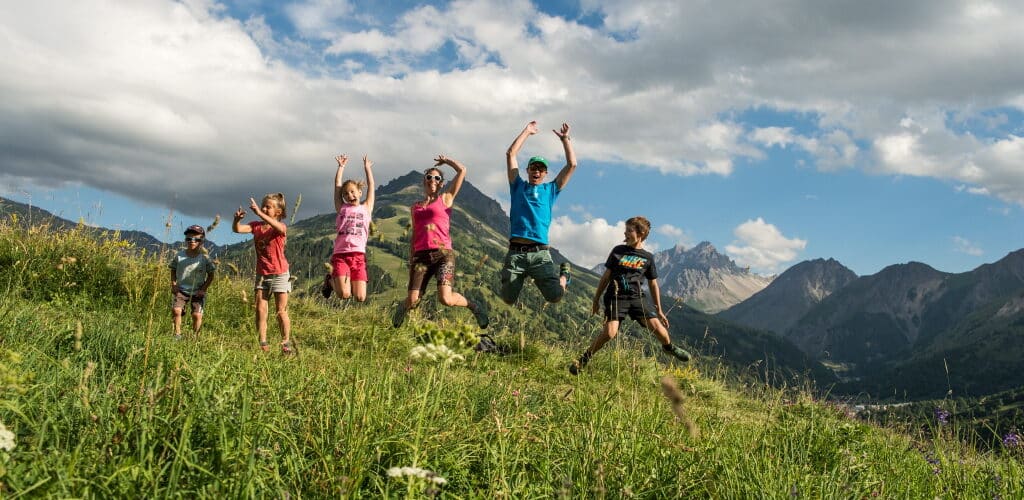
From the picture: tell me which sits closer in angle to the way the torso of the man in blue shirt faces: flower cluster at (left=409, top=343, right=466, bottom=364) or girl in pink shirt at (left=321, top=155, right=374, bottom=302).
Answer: the flower cluster

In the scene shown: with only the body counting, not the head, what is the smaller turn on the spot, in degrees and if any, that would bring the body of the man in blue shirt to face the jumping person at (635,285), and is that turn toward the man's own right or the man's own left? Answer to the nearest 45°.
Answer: approximately 90° to the man's own left

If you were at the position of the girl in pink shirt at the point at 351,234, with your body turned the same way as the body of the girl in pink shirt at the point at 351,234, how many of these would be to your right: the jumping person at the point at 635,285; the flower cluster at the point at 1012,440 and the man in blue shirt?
0

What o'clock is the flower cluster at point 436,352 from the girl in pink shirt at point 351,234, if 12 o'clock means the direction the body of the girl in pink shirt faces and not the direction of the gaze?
The flower cluster is roughly at 12 o'clock from the girl in pink shirt.

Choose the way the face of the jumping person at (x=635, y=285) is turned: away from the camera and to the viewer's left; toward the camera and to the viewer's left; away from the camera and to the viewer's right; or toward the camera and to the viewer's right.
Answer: toward the camera and to the viewer's left

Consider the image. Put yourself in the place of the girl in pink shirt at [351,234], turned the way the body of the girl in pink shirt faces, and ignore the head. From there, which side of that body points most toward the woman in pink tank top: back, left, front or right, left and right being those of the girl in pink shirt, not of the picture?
left

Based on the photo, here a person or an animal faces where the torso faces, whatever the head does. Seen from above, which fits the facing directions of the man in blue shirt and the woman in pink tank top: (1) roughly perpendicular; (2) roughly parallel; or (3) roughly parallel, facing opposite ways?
roughly parallel

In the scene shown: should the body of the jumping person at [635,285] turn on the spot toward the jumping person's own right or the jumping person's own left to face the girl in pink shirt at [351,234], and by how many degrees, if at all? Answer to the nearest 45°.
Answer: approximately 90° to the jumping person's own right

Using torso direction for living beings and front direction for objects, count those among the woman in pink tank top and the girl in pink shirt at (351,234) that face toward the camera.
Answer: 2

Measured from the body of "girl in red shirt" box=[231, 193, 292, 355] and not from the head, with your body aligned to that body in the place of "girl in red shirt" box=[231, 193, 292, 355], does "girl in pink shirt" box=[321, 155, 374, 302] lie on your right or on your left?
on your left

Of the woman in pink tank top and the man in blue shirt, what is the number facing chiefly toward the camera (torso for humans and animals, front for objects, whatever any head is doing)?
2

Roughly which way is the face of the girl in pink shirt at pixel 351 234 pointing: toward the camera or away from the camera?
toward the camera

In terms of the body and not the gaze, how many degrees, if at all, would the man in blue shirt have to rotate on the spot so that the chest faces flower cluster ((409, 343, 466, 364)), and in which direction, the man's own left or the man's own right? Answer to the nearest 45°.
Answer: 0° — they already face it

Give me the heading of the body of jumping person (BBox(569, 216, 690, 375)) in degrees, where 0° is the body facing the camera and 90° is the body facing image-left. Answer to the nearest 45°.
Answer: approximately 0°

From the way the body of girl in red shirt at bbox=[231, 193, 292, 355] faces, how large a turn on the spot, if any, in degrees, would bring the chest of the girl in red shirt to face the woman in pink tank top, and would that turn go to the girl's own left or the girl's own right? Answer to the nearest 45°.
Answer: approximately 135° to the girl's own left

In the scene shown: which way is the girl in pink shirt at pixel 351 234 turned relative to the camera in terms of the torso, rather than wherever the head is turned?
toward the camera

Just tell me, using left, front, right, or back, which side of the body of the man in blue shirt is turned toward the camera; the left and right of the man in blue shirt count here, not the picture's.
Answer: front

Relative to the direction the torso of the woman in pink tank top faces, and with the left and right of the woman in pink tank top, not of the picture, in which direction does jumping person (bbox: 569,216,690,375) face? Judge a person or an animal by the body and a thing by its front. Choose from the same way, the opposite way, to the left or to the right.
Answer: the same way

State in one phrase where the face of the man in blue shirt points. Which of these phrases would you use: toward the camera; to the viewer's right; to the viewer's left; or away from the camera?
toward the camera

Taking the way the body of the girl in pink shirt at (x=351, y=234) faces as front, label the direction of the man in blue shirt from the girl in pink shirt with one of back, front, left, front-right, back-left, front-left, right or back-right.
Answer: left

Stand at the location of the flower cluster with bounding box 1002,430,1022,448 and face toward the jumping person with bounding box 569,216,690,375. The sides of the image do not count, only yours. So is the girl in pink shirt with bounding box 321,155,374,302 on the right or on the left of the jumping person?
left
